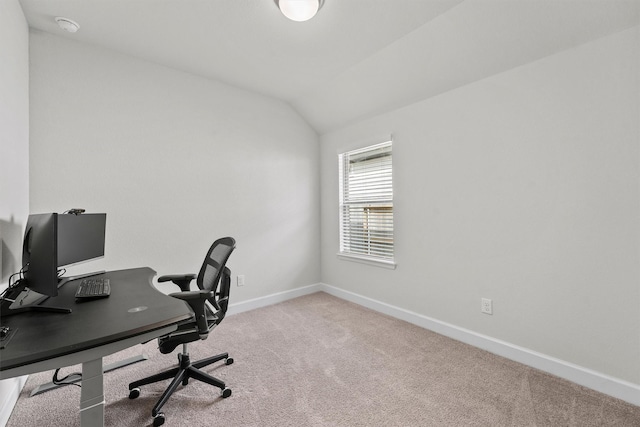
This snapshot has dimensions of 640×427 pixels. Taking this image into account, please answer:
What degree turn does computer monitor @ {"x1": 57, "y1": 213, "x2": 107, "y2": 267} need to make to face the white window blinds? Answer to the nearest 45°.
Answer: approximately 45° to its left

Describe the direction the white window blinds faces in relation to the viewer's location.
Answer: facing the viewer and to the left of the viewer

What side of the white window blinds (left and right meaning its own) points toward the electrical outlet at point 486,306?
left

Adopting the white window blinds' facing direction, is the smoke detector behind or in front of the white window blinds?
in front

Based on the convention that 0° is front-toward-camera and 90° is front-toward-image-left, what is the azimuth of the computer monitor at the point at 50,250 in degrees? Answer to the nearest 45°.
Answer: approximately 270°

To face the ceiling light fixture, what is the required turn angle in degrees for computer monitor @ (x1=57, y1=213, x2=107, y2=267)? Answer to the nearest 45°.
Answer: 0° — it already faces it

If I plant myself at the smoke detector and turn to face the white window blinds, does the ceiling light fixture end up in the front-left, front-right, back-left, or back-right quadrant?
front-right

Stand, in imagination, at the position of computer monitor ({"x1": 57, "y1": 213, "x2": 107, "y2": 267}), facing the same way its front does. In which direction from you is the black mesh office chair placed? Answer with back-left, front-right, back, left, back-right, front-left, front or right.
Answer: front

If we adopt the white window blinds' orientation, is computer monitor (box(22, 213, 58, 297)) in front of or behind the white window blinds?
in front

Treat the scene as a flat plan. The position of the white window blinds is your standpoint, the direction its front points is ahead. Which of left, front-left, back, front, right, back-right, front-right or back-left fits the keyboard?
front

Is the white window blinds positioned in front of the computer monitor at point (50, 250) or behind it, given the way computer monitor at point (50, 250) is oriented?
in front
